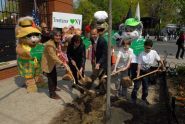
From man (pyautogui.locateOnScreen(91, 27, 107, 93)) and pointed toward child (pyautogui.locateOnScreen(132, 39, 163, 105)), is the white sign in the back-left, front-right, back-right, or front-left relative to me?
back-left

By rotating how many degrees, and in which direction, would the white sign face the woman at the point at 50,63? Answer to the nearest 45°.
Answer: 0° — it already faces them

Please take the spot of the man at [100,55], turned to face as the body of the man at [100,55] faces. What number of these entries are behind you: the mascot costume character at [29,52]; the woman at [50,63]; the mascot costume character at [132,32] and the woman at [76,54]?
1

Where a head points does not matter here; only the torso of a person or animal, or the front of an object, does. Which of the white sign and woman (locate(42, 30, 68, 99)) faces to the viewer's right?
the woman

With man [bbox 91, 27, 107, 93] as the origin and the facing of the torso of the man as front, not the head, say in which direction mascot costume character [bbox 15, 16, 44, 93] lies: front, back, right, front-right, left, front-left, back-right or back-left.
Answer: front-right

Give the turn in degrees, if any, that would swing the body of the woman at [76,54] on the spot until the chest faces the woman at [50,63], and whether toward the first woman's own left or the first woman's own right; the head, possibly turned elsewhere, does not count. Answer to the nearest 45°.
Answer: approximately 45° to the first woman's own right

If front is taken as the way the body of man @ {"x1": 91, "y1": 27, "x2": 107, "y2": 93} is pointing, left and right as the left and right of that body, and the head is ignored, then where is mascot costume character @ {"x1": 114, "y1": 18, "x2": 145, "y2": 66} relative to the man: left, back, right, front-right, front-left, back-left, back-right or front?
back

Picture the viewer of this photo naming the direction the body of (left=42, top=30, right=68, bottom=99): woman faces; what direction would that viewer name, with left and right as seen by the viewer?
facing to the right of the viewer

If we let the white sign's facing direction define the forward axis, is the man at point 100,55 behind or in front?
in front
